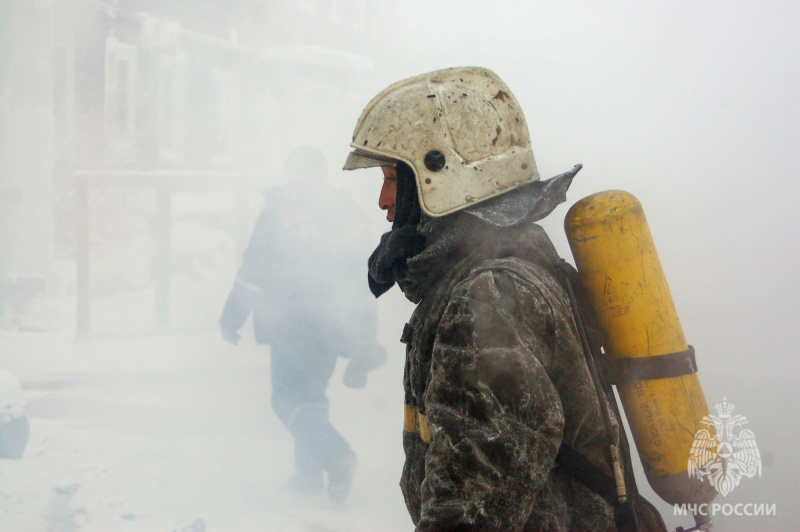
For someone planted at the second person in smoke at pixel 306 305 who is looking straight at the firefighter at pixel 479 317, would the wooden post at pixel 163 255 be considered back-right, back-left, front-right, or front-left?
back-right

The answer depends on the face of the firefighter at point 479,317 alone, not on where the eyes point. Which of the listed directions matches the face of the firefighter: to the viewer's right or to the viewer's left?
to the viewer's left

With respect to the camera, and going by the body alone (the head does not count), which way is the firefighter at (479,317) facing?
to the viewer's left

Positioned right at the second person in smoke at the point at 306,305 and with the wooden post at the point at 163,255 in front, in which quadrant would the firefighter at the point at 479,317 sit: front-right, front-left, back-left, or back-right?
back-left
